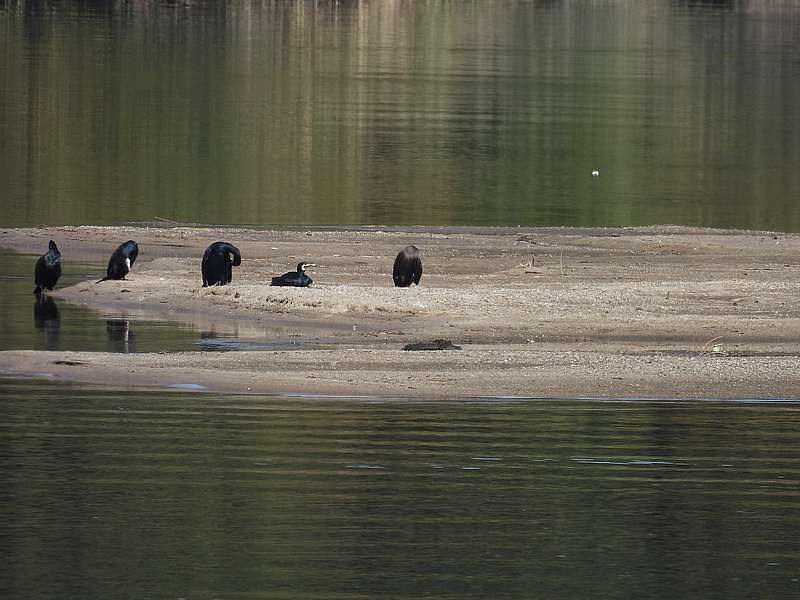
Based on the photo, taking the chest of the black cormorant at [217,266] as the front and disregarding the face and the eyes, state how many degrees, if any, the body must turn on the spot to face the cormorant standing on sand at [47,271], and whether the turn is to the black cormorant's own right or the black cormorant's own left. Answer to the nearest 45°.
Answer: approximately 180°

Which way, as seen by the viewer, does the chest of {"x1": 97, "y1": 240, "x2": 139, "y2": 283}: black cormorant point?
to the viewer's right

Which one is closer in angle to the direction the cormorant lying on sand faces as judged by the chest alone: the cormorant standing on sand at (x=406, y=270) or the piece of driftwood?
the cormorant standing on sand

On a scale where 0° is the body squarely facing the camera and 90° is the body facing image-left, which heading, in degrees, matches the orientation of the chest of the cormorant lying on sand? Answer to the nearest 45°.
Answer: approximately 270°

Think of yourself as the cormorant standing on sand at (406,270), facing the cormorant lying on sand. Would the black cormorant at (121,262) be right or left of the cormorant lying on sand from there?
right

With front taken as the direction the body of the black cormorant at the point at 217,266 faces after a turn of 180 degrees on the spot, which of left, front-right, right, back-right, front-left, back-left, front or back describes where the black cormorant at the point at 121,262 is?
front-right

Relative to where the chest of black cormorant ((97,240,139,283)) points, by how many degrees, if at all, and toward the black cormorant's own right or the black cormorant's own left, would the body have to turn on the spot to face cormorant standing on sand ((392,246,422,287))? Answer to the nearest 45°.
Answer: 0° — it already faces it

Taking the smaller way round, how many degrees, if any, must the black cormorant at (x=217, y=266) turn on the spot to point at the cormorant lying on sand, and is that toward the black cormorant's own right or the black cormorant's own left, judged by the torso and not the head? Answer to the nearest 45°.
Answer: approximately 45° to the black cormorant's own right

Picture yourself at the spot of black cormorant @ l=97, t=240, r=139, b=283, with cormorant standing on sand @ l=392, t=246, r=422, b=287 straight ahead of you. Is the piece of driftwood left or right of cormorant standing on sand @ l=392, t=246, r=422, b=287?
right
